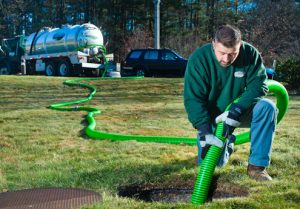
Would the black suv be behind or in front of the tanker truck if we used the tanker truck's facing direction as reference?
behind

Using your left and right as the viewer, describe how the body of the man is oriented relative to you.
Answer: facing the viewer

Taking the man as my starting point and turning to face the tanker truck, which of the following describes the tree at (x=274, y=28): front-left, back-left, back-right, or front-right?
front-right

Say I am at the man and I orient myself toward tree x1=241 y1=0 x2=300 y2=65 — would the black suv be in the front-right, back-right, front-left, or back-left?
front-left

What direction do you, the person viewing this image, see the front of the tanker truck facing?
facing away from the viewer and to the left of the viewer

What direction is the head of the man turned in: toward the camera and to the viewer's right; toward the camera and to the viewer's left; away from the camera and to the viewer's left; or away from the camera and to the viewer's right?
toward the camera and to the viewer's left

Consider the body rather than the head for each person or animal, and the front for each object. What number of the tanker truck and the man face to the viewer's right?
0

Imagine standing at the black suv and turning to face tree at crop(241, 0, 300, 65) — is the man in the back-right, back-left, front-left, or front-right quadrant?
back-right

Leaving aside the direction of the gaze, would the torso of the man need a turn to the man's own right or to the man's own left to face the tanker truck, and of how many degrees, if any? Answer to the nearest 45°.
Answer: approximately 135° to the man's own right

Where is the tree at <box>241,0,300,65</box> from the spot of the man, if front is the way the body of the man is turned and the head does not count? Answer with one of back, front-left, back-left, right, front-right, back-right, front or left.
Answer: back
